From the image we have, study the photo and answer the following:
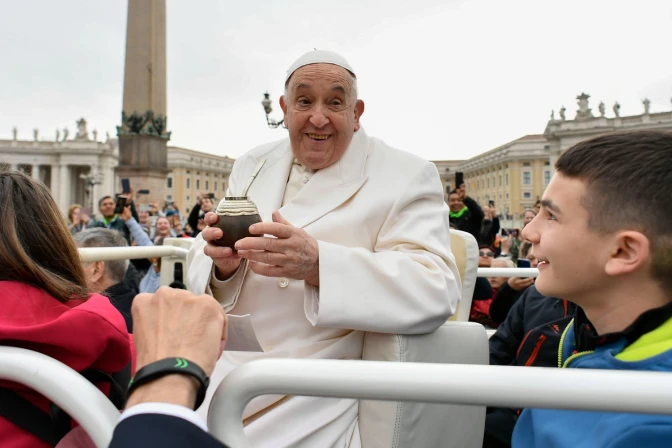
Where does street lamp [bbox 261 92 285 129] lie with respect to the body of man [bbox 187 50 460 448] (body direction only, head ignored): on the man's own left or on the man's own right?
on the man's own right

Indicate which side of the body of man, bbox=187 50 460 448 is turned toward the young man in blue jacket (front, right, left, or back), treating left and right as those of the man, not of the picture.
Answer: left

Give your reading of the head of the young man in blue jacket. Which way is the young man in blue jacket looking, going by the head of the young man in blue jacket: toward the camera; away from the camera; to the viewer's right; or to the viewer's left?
to the viewer's left

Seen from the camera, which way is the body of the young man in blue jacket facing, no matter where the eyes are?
to the viewer's left

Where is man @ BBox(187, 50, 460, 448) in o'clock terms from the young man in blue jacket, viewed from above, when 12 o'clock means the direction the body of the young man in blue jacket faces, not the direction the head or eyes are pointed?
The man is roughly at 1 o'clock from the young man in blue jacket.

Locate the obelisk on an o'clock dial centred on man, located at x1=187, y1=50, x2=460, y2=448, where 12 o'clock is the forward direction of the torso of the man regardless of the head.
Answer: The obelisk is roughly at 4 o'clock from the man.

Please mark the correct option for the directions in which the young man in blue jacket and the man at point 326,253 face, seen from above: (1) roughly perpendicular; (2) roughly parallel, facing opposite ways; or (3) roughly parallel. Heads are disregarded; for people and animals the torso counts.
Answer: roughly perpendicular

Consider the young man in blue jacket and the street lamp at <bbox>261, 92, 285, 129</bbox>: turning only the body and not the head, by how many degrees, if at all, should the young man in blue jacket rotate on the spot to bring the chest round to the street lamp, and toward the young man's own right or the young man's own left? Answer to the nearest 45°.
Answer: approximately 45° to the young man's own right

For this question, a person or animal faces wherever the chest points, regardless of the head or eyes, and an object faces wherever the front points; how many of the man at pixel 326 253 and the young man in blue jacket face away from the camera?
0

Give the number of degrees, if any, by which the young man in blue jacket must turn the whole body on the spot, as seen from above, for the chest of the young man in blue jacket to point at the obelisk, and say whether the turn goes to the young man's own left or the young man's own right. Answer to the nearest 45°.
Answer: approximately 45° to the young man's own right

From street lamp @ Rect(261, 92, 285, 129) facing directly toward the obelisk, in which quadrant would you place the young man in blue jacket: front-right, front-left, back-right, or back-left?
back-left

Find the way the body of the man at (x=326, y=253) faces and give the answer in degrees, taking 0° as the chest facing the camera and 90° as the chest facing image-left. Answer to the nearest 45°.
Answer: approximately 45°
